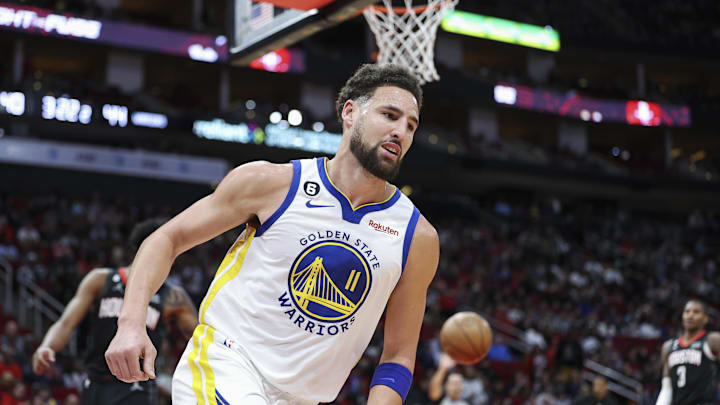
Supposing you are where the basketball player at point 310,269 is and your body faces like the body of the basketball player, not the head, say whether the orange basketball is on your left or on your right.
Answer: on your left

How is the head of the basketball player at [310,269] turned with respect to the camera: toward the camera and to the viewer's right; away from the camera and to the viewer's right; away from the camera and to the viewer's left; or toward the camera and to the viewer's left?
toward the camera and to the viewer's right

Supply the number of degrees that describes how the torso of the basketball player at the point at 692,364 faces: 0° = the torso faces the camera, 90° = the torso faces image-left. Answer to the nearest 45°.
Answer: approximately 45°

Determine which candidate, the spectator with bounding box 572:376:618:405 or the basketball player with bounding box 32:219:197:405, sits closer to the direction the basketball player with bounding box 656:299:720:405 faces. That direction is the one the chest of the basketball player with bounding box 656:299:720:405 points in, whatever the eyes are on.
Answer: the basketball player

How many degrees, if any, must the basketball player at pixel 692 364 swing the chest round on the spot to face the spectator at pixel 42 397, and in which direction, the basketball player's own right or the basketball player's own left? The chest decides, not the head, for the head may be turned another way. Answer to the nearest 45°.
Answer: approximately 45° to the basketball player's own right

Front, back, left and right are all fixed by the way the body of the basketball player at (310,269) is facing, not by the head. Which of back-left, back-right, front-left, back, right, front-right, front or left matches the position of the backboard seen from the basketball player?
back-left

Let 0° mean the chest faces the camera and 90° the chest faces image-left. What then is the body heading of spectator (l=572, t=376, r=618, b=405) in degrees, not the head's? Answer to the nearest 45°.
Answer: approximately 0°

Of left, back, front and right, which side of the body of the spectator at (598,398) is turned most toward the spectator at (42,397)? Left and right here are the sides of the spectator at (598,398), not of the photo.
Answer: right
